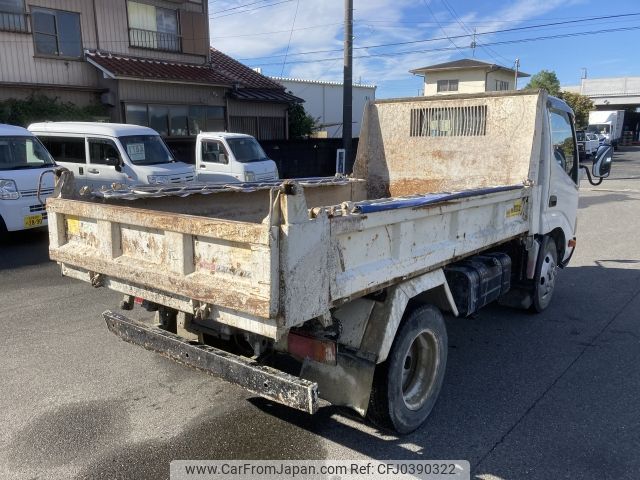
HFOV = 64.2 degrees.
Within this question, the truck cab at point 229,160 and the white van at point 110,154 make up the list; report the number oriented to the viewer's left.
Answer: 0

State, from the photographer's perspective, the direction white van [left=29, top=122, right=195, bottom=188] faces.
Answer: facing the viewer and to the right of the viewer

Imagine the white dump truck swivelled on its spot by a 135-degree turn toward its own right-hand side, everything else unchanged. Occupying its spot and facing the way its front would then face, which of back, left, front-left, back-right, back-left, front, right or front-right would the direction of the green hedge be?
back-right

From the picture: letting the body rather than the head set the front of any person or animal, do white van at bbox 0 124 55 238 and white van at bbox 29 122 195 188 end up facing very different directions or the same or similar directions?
same or similar directions

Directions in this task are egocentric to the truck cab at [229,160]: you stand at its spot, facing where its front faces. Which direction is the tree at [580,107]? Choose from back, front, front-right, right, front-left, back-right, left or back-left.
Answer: left

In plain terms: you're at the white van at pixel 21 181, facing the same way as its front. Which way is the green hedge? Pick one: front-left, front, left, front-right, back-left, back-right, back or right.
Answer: back-left

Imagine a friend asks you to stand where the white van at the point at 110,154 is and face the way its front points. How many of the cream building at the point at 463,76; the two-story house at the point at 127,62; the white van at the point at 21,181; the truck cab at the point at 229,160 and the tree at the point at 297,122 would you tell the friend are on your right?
1

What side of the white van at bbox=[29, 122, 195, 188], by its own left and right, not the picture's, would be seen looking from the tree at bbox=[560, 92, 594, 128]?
left

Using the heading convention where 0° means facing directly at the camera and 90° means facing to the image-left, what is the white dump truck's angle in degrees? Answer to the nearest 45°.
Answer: approximately 225°

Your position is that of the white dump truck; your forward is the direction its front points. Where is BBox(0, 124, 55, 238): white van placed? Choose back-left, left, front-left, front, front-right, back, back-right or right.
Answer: left

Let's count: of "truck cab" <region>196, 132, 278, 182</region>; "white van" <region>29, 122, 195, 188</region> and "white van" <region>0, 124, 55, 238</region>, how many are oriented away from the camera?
0

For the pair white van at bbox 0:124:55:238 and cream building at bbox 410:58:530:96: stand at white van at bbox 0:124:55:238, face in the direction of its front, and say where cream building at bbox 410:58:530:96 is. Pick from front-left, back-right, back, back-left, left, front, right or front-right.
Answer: left

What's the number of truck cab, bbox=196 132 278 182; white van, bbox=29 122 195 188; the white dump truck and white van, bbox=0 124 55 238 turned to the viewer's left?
0

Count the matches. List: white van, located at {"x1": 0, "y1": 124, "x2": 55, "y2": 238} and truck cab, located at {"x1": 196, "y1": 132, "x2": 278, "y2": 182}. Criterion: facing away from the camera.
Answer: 0
